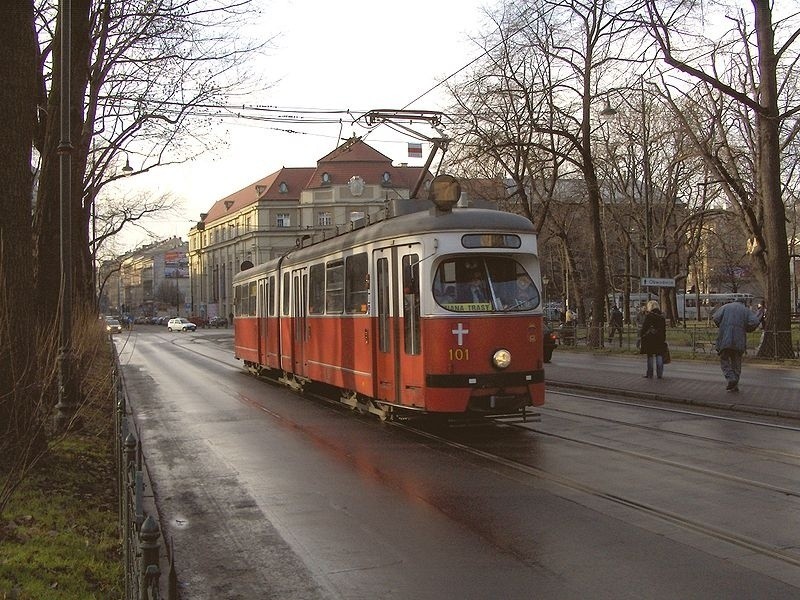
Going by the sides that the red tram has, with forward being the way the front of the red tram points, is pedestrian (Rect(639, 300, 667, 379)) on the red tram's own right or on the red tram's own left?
on the red tram's own left

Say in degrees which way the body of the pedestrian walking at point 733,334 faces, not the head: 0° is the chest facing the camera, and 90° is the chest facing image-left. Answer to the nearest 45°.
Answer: approximately 180°

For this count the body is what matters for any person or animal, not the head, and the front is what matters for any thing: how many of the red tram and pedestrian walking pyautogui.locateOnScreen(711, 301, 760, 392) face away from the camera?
1

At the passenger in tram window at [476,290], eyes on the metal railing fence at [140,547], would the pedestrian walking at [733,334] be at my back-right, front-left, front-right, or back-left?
back-left

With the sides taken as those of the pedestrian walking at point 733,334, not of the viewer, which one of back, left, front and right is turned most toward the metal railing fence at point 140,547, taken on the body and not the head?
back

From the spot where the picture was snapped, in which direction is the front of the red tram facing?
facing the viewer and to the right of the viewer

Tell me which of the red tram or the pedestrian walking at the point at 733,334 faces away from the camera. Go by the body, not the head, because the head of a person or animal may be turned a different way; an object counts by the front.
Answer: the pedestrian walking
